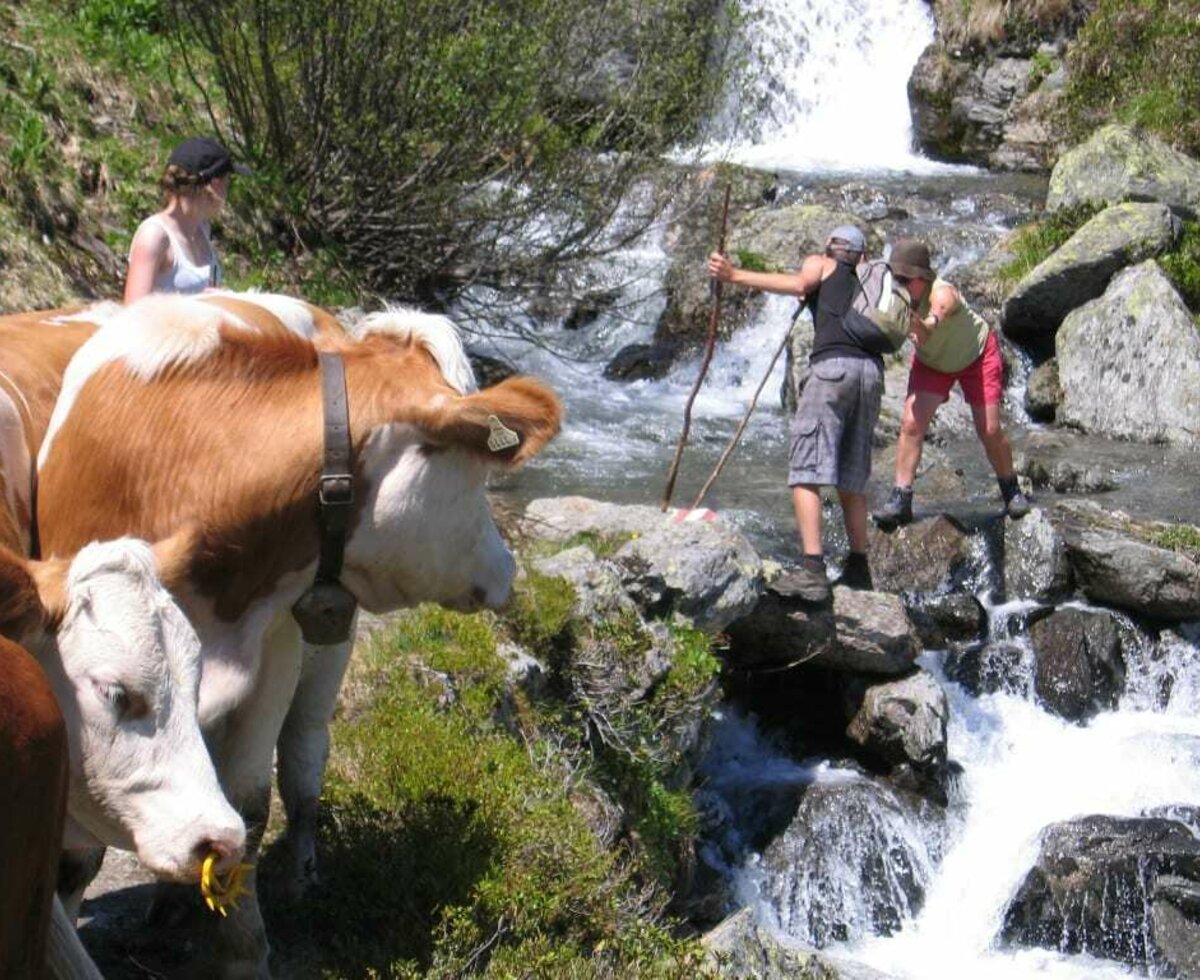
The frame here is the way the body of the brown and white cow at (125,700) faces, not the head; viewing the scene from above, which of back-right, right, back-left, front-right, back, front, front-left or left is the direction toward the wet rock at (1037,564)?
left

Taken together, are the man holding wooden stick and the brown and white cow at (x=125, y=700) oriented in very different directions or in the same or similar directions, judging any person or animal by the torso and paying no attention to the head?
very different directions

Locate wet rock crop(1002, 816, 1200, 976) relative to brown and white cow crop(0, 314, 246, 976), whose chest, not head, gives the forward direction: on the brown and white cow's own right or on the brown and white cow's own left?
on the brown and white cow's own left

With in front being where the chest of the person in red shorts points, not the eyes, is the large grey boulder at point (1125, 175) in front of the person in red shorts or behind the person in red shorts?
behind

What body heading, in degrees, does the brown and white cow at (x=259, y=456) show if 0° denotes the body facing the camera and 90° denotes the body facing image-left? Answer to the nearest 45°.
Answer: approximately 315°

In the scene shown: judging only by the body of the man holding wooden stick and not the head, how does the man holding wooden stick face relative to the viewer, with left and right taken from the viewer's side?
facing away from the viewer and to the left of the viewer

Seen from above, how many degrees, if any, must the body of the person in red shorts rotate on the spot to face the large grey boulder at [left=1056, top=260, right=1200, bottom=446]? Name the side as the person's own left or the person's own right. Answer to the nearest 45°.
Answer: approximately 135° to the person's own right

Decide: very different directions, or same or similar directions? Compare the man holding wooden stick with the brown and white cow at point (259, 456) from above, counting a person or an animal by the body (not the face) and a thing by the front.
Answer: very different directions

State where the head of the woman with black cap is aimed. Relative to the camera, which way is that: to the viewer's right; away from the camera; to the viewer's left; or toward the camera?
to the viewer's right

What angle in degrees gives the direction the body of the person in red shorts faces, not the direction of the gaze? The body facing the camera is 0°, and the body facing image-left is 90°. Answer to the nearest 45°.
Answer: approximately 45°

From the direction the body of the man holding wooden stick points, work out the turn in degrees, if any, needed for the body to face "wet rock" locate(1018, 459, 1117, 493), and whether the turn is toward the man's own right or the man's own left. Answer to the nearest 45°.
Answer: approximately 90° to the man's own right
